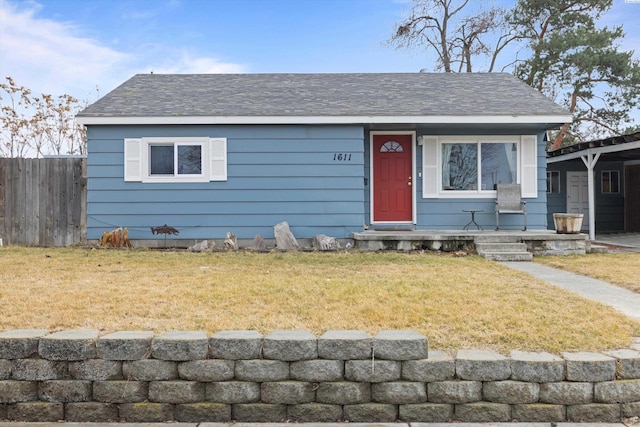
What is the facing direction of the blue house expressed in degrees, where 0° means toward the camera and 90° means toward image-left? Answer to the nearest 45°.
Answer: approximately 0°

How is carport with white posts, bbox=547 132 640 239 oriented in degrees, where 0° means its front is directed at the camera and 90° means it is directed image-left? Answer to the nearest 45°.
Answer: approximately 0°

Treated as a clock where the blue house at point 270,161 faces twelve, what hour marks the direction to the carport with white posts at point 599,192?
The carport with white posts is roughly at 8 o'clock from the blue house.

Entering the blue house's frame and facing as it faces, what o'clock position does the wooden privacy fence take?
The wooden privacy fence is roughly at 3 o'clock from the blue house.

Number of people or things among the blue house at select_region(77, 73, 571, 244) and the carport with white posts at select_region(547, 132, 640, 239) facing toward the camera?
2

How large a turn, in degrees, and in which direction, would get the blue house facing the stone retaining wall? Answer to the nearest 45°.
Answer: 0° — it already faces it

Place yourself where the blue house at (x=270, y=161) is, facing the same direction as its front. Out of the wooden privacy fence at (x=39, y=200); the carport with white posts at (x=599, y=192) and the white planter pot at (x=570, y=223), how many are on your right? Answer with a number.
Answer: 1

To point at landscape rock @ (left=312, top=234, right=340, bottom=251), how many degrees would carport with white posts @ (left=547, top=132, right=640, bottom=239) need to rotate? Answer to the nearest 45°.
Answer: approximately 45° to its right

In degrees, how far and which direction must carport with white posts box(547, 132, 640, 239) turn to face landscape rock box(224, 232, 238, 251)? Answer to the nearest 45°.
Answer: approximately 45° to its right
